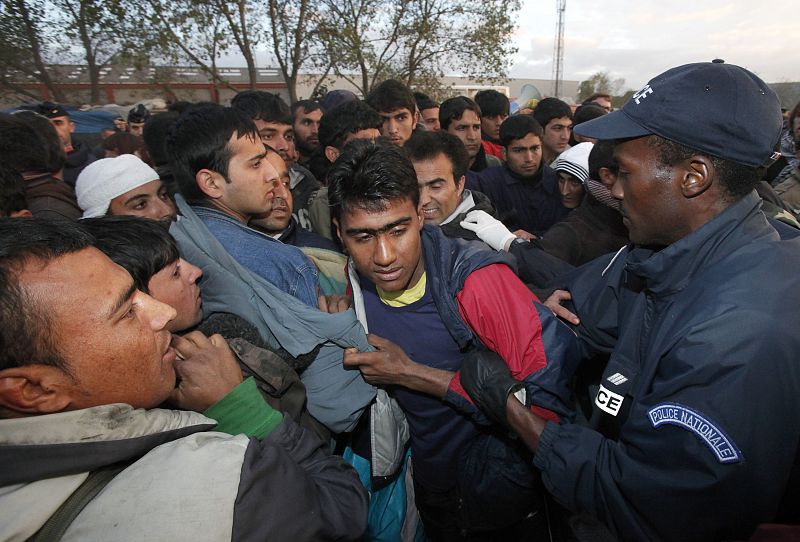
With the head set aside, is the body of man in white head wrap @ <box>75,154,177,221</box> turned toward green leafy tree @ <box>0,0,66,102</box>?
no

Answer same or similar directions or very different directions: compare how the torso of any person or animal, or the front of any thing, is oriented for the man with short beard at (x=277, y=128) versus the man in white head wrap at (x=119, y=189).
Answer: same or similar directions

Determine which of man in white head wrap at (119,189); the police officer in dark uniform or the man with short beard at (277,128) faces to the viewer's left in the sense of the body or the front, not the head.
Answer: the police officer in dark uniform

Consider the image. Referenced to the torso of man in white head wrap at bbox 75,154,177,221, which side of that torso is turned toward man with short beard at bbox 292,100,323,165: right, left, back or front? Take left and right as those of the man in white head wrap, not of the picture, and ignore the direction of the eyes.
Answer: left

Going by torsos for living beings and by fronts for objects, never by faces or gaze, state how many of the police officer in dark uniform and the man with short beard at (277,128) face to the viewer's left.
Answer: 1

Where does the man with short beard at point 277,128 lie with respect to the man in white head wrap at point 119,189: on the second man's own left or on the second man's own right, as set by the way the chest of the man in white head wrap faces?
on the second man's own left

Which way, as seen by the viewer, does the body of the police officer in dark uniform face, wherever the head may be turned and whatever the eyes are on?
to the viewer's left

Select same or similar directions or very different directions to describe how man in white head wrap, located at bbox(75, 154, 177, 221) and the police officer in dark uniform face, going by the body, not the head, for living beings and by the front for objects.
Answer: very different directions

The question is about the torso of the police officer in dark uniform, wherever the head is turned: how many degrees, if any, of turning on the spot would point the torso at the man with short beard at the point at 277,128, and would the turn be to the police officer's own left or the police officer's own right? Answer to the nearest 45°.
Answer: approximately 45° to the police officer's own right

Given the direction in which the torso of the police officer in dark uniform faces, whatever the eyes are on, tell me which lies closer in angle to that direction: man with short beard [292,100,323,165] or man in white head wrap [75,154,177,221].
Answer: the man in white head wrap

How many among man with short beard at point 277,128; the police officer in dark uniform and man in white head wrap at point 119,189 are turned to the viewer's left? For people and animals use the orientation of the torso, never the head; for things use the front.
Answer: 1

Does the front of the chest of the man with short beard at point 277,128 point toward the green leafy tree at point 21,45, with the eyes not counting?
no

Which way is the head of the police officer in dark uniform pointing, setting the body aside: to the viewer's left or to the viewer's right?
to the viewer's left

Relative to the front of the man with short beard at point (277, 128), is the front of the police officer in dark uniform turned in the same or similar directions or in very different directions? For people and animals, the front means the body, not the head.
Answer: very different directions

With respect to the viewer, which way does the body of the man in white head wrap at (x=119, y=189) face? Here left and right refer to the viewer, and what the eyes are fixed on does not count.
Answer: facing the viewer and to the right of the viewer

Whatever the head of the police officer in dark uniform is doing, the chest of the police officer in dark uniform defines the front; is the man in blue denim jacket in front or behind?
in front
